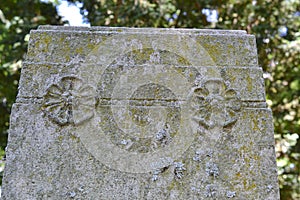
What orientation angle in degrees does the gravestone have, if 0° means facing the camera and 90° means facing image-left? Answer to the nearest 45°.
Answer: approximately 0°
